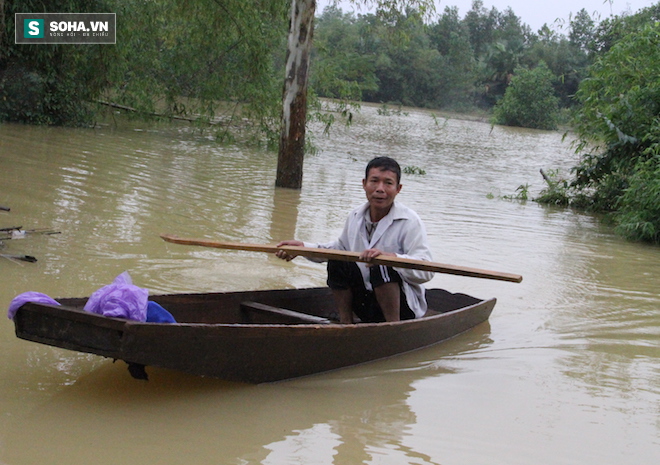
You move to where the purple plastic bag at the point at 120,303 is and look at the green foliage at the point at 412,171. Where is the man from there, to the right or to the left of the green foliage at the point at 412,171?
right

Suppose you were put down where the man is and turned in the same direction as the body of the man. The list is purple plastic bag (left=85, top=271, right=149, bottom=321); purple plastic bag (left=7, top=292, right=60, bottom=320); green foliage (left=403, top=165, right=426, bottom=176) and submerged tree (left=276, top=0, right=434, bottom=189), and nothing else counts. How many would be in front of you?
2

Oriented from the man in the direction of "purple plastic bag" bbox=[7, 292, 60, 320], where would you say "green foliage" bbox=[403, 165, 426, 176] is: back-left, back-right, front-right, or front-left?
back-right

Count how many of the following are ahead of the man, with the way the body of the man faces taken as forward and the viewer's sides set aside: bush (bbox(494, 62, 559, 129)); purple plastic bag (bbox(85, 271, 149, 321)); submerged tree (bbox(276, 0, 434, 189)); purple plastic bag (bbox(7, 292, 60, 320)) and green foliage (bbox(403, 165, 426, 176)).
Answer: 2

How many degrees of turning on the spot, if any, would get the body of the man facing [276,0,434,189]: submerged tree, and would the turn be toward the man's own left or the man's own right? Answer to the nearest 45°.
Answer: approximately 135° to the man's own right

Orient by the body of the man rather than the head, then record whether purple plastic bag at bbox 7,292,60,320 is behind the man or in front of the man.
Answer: in front

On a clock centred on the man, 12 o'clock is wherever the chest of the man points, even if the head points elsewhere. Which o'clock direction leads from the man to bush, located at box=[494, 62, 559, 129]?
The bush is roughly at 5 o'clock from the man.

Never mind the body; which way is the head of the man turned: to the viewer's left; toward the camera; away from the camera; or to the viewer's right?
toward the camera

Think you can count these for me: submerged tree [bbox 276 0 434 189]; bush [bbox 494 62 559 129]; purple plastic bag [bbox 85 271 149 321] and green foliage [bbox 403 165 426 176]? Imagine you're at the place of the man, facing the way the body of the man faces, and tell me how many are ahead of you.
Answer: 1

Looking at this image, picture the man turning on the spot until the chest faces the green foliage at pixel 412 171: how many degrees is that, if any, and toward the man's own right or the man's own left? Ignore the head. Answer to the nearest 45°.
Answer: approximately 135° to the man's own right

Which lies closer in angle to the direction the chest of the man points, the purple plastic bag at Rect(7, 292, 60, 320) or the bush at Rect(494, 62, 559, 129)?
the purple plastic bag

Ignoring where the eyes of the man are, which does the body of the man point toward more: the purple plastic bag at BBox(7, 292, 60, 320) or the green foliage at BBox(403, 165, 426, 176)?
the purple plastic bag

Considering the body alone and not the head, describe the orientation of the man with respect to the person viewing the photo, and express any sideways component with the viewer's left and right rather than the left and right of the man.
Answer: facing the viewer and to the left of the viewer
